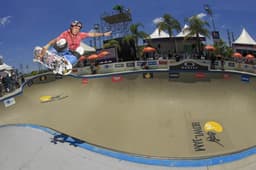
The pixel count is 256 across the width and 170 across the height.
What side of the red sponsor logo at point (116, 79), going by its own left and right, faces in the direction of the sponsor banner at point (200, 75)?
left

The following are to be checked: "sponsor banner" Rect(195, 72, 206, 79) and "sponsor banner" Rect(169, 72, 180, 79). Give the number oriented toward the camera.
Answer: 2

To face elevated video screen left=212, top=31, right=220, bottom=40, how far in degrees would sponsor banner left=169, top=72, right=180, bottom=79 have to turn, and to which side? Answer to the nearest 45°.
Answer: approximately 180°

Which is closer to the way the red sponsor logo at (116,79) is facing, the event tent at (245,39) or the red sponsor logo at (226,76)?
the red sponsor logo at (226,76)

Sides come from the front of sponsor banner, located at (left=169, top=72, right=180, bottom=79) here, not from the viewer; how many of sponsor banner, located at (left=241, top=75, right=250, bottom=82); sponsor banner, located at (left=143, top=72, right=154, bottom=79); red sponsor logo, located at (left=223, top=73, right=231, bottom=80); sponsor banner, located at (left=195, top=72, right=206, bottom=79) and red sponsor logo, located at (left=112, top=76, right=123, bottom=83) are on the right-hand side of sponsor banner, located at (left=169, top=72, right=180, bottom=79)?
2

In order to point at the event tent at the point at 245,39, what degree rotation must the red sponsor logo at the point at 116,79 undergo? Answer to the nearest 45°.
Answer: approximately 135° to its left

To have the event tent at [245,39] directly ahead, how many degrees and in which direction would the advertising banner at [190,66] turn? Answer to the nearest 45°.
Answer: approximately 180°

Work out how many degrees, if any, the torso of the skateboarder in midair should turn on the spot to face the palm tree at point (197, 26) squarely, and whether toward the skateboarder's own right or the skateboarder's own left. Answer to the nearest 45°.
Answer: approximately 135° to the skateboarder's own left
